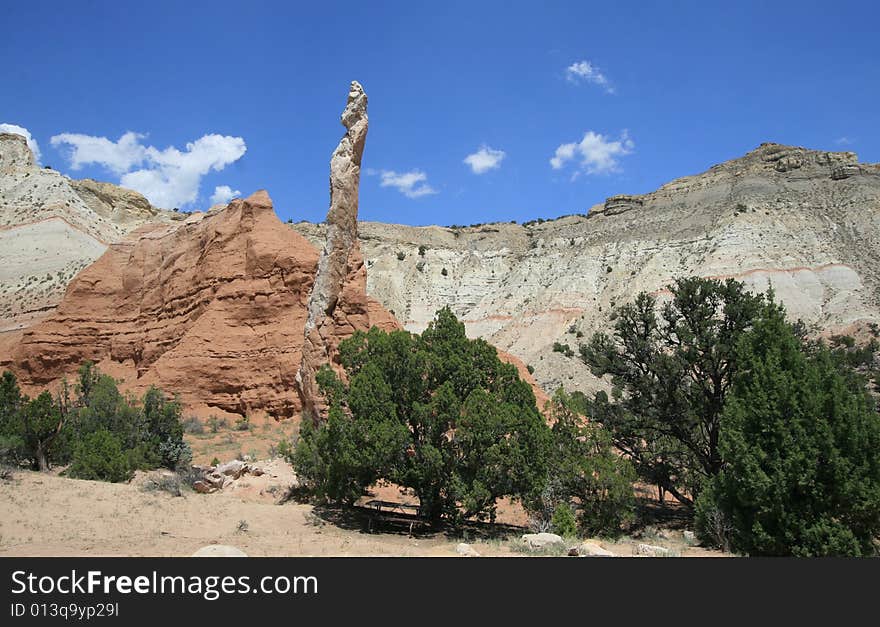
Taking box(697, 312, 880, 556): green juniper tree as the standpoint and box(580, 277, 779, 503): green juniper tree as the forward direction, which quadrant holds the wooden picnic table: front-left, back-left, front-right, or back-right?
front-left

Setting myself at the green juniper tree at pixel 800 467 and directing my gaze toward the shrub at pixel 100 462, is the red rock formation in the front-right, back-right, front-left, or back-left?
front-right
